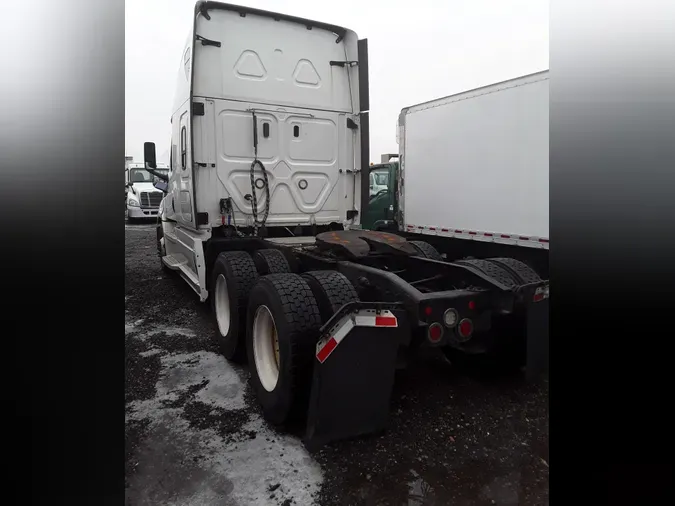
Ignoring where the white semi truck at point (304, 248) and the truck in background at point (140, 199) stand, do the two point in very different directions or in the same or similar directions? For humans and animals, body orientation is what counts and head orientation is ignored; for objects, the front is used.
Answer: very different directions

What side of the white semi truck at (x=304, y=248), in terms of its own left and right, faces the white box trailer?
right

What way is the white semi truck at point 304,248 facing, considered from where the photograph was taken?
facing away from the viewer and to the left of the viewer

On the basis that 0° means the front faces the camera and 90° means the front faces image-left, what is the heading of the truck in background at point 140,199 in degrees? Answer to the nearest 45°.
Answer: approximately 315°

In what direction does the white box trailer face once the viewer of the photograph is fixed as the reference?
facing away from the viewer and to the left of the viewer
